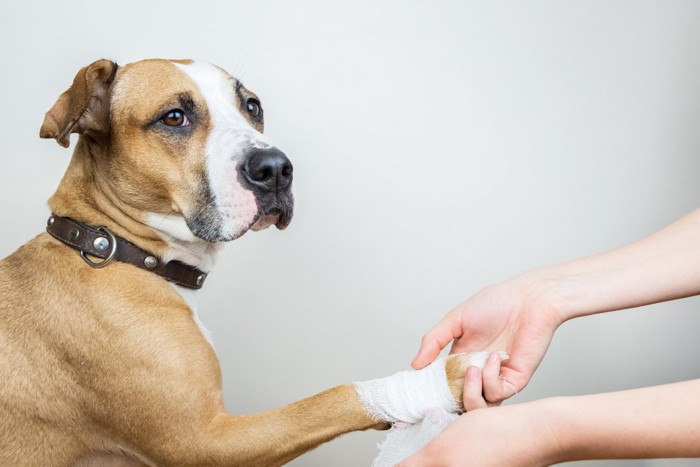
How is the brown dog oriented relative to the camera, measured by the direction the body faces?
to the viewer's right
